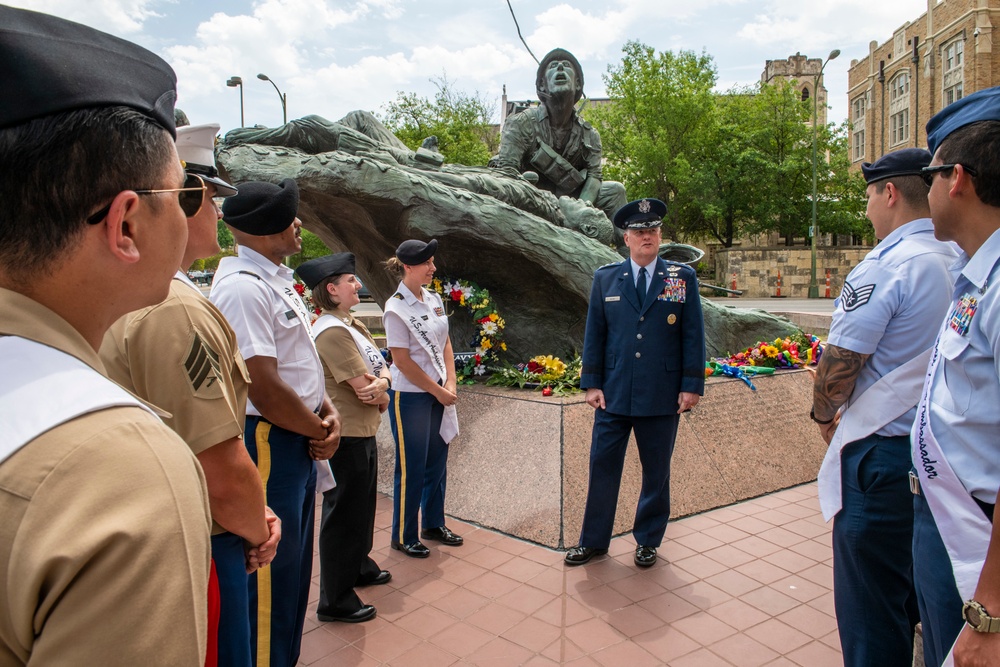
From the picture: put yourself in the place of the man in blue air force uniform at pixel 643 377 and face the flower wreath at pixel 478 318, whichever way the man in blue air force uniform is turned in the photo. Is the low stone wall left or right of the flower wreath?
right

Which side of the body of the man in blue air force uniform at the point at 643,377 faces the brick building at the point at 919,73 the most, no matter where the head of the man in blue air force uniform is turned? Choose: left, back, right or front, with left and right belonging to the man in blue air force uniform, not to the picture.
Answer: back

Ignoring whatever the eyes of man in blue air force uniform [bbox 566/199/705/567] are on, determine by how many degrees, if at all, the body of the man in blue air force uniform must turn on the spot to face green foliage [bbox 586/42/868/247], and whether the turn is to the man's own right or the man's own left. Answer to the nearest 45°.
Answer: approximately 180°

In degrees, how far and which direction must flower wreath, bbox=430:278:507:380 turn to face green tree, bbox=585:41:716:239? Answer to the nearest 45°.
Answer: approximately 180°

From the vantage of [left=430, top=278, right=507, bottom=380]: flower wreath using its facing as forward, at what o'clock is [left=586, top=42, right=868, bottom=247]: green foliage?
The green foliage is roughly at 7 o'clock from the flower wreath.

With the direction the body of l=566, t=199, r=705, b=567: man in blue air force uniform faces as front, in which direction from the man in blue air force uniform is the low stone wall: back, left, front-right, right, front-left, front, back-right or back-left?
back

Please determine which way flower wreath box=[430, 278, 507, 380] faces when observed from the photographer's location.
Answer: facing the viewer

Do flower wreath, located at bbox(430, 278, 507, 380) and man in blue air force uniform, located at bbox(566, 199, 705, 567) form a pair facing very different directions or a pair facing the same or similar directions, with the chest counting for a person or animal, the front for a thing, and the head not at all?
same or similar directions

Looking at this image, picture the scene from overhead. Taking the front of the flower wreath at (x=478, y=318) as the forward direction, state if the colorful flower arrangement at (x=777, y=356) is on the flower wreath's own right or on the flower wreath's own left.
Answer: on the flower wreath's own left

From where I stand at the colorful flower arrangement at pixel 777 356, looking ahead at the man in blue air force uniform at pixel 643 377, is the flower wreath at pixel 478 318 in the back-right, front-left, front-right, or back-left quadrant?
front-right

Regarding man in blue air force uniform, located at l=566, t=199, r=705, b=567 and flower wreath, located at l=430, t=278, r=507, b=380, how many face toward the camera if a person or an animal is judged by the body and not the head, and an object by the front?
2

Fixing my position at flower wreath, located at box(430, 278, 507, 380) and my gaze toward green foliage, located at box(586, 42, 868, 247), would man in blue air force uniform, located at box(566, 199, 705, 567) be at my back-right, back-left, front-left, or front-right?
back-right
